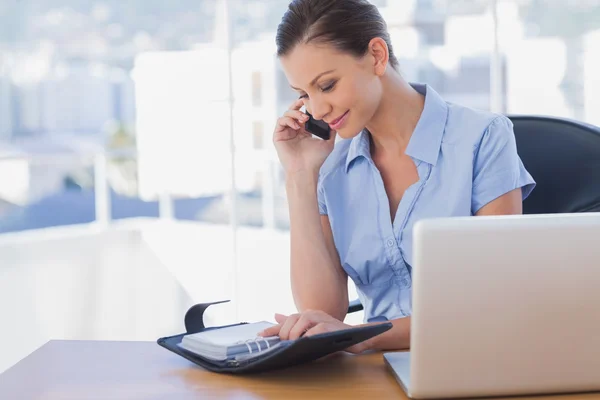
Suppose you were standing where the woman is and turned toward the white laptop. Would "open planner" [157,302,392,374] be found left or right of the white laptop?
right

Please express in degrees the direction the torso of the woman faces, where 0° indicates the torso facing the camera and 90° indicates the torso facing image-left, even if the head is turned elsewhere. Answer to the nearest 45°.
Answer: approximately 45°

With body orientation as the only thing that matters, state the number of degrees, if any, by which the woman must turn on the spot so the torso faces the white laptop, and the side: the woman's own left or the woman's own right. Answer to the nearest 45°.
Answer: approximately 45° to the woman's own left

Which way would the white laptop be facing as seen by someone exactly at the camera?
facing away from the viewer and to the left of the viewer
